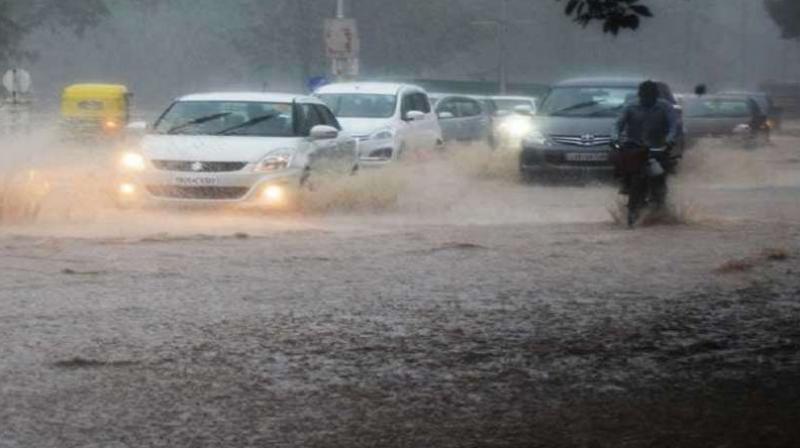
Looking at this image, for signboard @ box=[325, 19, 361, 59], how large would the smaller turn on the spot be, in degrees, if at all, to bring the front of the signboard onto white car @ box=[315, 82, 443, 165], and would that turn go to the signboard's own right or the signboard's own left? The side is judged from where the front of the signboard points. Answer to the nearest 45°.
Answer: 0° — it already faces it

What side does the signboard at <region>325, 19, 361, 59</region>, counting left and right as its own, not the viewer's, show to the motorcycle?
front

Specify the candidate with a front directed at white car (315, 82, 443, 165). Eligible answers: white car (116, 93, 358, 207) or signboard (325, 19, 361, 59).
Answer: the signboard

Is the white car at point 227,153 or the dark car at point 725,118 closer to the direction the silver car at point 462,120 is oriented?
the white car

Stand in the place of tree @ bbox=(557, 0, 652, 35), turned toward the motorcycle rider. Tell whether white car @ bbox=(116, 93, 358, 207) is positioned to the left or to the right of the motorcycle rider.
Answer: left

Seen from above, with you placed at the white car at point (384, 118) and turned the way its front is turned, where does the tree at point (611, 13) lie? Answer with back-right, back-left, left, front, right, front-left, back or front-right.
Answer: front-left

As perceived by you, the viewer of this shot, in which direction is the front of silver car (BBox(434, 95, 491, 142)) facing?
facing the viewer and to the left of the viewer

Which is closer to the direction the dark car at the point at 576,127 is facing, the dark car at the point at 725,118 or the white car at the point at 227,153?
the white car

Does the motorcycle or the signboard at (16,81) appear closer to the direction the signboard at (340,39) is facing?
the motorcycle

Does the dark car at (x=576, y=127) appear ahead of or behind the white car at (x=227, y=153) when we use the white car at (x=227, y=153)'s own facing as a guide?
behind
